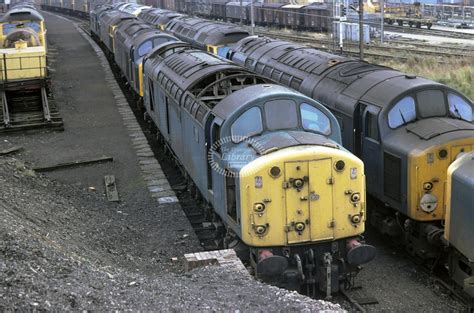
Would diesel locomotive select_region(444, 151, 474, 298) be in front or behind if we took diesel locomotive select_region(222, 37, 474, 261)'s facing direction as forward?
in front

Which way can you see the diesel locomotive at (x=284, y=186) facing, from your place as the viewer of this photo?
facing the viewer and to the right of the viewer

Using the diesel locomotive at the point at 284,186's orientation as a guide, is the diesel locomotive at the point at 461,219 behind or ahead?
ahead

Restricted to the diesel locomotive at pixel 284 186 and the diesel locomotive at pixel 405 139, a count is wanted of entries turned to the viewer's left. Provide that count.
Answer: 0

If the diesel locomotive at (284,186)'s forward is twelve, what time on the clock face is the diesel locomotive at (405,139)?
the diesel locomotive at (405,139) is roughly at 9 o'clock from the diesel locomotive at (284,186).

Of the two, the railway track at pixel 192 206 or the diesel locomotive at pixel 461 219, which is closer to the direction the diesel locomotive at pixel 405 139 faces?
the diesel locomotive
